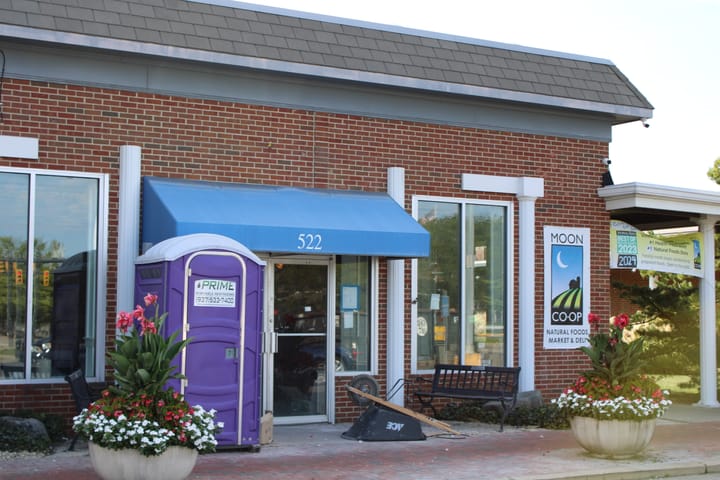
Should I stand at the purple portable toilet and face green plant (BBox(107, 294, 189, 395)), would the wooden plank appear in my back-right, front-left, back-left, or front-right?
back-left

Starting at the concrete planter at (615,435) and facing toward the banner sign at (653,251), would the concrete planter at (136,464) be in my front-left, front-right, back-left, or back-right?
back-left

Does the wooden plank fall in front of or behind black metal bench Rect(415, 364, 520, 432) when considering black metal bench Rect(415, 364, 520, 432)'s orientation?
in front

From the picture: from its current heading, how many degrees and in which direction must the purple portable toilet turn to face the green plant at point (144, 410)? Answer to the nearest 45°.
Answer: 0° — it already faces it

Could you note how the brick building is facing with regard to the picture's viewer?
facing the viewer and to the right of the viewer

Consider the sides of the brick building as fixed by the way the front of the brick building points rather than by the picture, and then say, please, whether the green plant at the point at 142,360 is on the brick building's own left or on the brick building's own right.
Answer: on the brick building's own right

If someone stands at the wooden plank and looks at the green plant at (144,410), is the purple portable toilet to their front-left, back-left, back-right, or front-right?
front-right

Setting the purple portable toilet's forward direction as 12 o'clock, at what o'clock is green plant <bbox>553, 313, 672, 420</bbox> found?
The green plant is roughly at 9 o'clock from the purple portable toilet.

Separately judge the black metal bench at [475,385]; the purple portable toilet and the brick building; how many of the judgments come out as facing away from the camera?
0

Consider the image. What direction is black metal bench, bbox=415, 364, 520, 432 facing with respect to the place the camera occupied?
facing the viewer and to the left of the viewer

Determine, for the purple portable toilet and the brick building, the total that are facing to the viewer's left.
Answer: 0

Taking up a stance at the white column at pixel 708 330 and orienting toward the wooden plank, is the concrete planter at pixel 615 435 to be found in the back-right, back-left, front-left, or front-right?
front-left

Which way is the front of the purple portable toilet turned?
toward the camera
